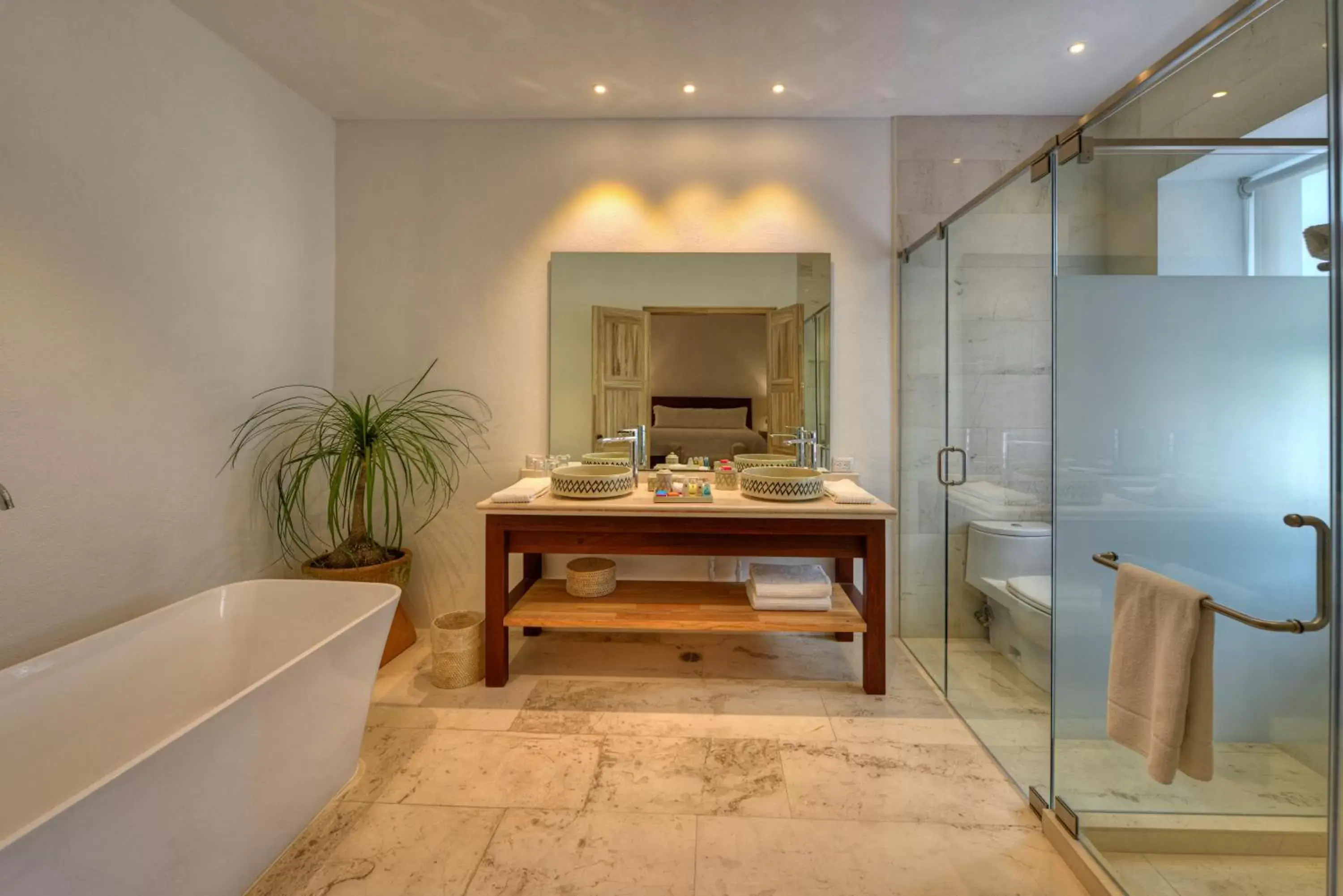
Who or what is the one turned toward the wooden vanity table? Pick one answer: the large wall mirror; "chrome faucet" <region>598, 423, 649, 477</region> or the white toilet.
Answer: the large wall mirror

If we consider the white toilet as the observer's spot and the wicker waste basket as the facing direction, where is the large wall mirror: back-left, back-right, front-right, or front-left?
front-right

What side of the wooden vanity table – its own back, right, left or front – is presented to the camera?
front

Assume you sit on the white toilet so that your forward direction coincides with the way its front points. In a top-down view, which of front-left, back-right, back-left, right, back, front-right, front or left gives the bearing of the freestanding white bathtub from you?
right

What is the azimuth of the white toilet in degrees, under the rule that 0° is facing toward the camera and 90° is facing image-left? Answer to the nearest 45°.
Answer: approximately 315°
